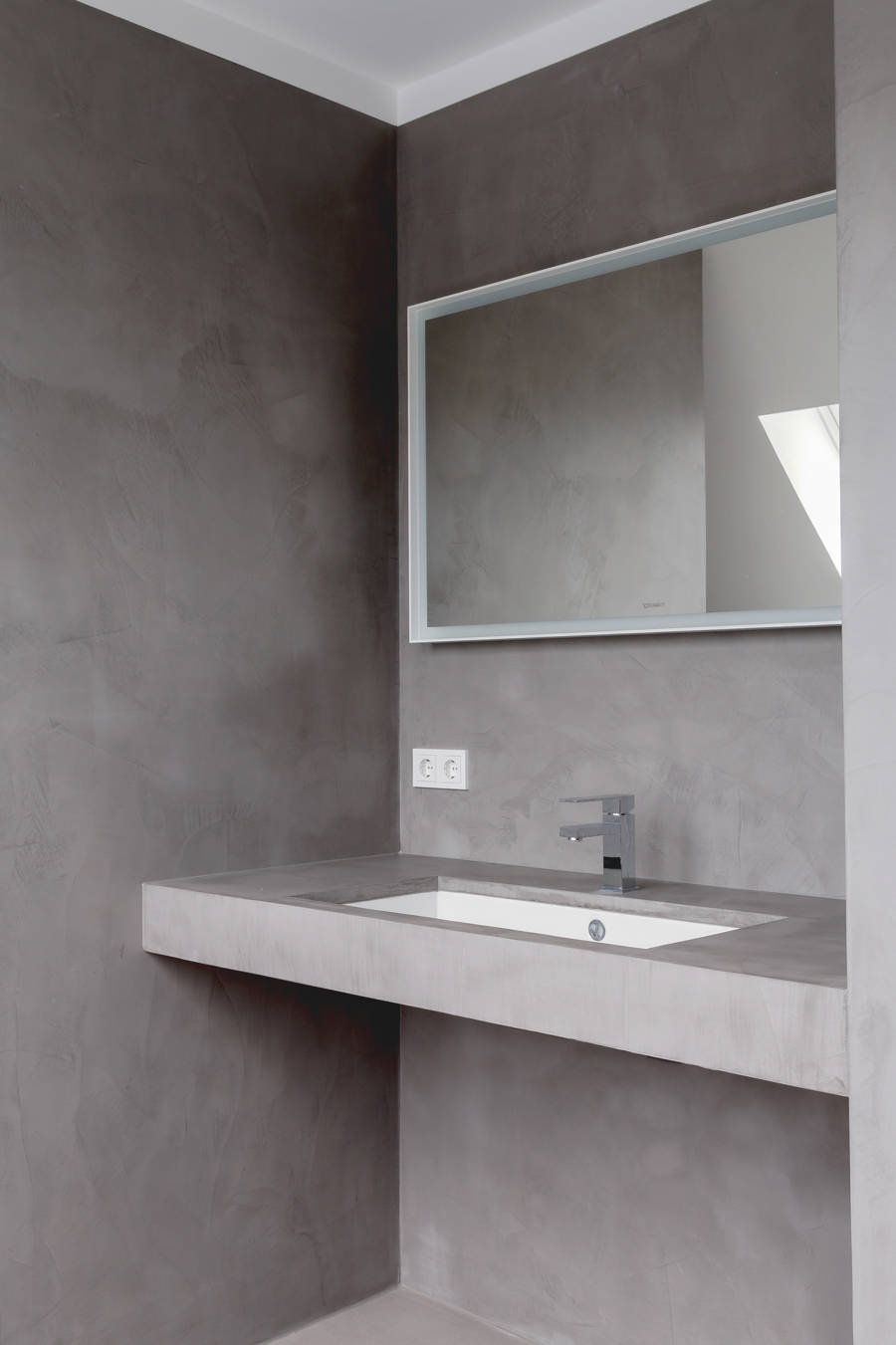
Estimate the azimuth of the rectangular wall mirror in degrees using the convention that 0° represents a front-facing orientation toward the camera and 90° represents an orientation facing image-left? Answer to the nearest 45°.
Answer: approximately 45°

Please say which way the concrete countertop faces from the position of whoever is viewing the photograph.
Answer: facing the viewer and to the left of the viewer

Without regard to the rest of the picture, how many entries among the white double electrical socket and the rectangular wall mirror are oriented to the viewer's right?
0

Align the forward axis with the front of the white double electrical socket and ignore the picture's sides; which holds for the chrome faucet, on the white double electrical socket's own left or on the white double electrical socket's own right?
on the white double electrical socket's own left

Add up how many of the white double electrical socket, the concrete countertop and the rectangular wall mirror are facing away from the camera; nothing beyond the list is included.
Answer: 0
